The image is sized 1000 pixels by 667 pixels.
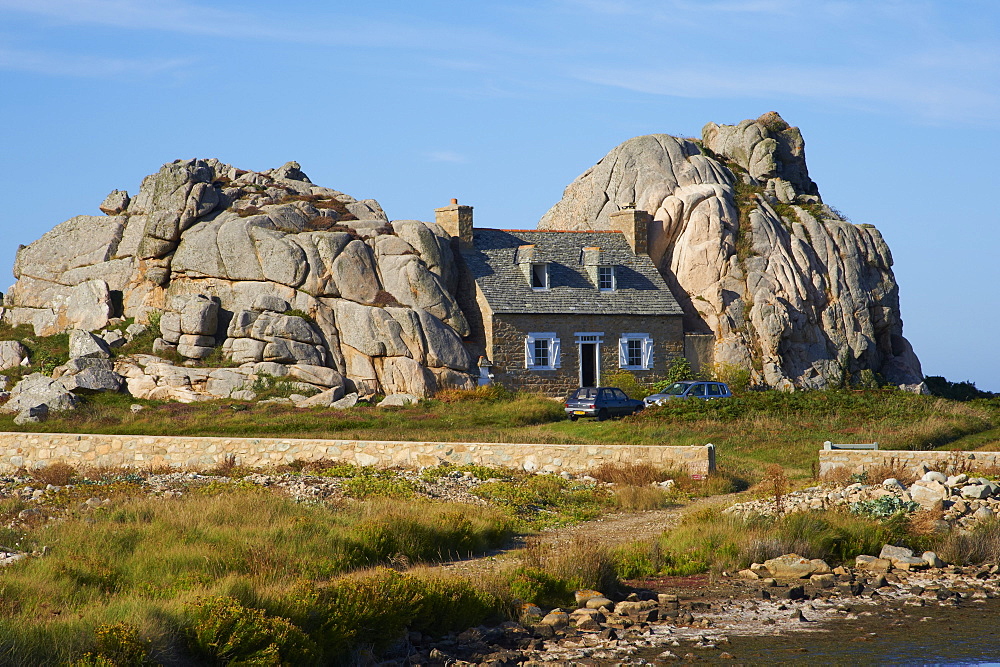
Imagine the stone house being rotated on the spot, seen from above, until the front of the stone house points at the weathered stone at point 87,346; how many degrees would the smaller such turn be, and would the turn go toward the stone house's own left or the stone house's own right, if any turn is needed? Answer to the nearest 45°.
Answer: approximately 90° to the stone house's own right

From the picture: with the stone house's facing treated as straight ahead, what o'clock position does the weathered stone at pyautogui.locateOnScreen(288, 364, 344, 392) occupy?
The weathered stone is roughly at 2 o'clock from the stone house.

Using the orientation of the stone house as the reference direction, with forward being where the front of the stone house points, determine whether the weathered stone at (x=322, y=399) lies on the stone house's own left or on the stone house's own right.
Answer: on the stone house's own right

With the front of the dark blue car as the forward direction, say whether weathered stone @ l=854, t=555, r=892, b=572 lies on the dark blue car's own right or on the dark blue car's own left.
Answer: on the dark blue car's own right

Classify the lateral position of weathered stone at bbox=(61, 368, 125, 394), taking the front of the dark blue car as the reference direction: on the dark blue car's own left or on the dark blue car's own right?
on the dark blue car's own left

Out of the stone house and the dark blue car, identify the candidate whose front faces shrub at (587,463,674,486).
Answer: the stone house

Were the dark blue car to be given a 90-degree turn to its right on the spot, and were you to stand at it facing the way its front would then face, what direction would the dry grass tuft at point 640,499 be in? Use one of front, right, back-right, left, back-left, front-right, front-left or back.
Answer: front-right

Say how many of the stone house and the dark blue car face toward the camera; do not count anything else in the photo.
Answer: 1

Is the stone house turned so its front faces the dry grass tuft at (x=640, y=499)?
yes
